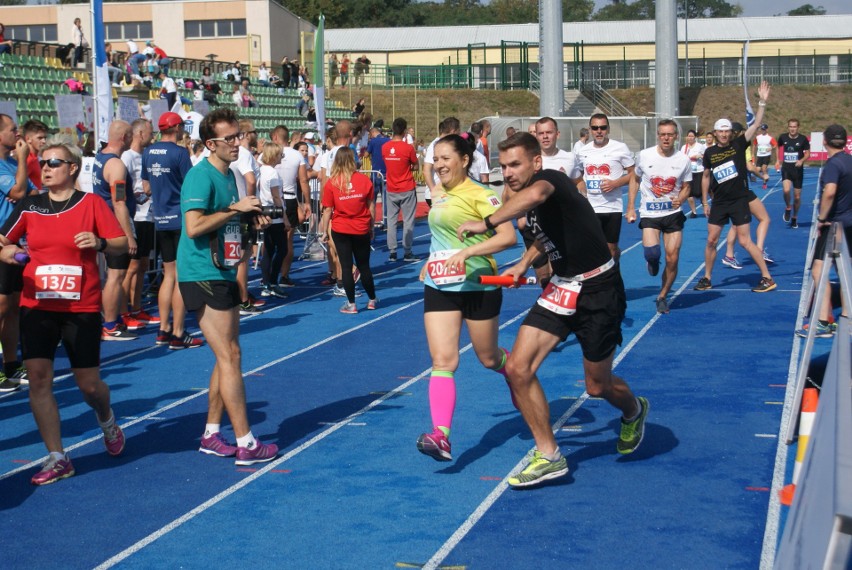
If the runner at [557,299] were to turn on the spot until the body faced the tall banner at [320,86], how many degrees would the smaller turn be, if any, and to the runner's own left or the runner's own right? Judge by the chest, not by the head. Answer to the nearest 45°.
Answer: approximately 135° to the runner's own right

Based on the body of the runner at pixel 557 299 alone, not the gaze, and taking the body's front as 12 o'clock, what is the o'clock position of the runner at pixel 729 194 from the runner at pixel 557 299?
the runner at pixel 729 194 is roughly at 5 o'clock from the runner at pixel 557 299.

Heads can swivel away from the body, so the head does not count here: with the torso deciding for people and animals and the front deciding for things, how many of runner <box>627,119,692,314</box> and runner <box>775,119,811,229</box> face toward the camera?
2

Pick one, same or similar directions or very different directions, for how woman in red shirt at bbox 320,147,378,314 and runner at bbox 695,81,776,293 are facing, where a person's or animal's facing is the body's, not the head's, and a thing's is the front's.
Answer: very different directions

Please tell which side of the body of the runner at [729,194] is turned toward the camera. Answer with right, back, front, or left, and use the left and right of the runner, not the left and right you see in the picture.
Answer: front

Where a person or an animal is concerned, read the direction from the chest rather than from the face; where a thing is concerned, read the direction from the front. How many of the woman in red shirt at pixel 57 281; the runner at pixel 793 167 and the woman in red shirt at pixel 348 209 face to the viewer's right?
0

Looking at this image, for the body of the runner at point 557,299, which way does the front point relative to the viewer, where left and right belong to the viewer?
facing the viewer and to the left of the viewer

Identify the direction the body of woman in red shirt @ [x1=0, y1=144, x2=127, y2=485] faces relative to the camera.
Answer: toward the camera

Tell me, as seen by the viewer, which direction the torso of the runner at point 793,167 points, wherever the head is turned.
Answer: toward the camera

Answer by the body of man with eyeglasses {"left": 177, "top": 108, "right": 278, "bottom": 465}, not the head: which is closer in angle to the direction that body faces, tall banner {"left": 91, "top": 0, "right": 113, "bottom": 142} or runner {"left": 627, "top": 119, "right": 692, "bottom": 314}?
the runner

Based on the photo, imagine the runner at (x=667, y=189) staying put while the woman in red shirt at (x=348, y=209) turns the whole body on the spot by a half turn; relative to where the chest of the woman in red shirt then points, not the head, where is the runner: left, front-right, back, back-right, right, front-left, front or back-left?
left

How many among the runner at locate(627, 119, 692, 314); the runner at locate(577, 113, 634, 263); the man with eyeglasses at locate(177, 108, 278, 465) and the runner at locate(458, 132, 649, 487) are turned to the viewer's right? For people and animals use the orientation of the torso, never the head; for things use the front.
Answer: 1

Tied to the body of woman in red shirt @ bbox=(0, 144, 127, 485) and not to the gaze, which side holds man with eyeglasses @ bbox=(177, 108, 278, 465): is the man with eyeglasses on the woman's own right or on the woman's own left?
on the woman's own left
